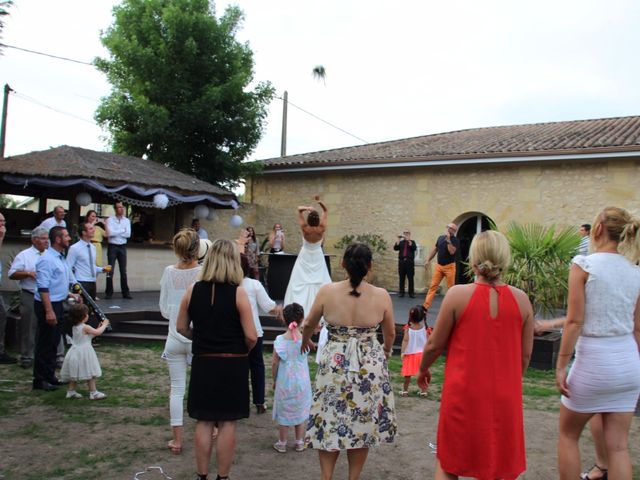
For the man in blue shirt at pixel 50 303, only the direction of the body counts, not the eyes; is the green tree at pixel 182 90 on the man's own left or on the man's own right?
on the man's own left

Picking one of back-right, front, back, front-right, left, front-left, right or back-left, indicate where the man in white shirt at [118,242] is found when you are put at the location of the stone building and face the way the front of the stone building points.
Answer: front-right

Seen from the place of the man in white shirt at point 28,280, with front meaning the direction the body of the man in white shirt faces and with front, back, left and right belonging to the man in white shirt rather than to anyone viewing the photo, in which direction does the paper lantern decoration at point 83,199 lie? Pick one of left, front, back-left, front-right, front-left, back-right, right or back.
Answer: left

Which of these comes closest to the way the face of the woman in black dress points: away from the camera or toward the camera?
away from the camera

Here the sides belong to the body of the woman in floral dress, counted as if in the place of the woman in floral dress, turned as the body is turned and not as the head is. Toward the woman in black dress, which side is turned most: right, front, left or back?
left

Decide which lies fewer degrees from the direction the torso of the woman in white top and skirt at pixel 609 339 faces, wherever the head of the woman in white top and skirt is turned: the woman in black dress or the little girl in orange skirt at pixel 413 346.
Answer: the little girl in orange skirt

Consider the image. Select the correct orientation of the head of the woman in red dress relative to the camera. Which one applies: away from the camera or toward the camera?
away from the camera

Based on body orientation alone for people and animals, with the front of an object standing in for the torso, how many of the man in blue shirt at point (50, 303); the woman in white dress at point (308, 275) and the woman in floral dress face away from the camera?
2

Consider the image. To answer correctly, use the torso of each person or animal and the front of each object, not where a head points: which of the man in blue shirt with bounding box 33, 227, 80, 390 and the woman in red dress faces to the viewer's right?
the man in blue shirt

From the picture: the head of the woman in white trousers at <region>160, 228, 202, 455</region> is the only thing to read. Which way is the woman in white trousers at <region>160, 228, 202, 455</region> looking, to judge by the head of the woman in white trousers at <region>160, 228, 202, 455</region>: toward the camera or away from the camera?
away from the camera

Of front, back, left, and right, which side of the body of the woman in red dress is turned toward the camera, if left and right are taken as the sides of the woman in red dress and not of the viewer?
back

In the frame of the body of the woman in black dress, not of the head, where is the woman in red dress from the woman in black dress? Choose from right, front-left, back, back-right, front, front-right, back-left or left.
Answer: back-right

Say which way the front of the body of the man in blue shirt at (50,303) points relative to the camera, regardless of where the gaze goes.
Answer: to the viewer's right

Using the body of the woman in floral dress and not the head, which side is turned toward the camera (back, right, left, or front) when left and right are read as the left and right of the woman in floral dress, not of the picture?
back

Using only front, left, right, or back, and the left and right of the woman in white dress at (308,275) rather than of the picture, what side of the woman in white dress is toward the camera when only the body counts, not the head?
back
